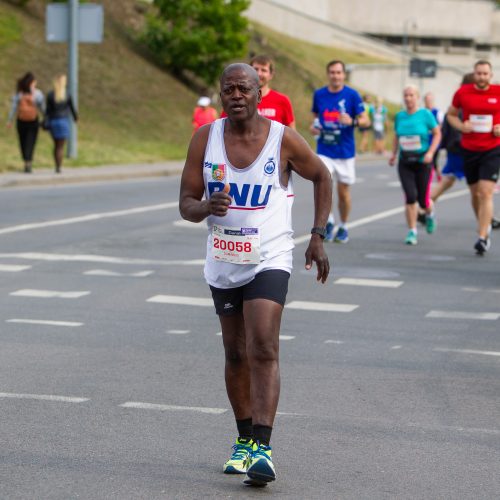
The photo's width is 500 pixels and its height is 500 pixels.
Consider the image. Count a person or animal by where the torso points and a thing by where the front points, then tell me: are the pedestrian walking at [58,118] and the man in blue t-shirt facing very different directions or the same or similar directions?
very different directions

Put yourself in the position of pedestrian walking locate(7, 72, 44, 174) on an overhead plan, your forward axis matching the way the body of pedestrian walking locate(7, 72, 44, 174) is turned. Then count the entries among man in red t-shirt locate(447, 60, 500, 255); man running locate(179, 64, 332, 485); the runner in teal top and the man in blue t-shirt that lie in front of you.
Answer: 0

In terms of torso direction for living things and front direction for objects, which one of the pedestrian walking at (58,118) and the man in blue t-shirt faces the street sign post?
the pedestrian walking

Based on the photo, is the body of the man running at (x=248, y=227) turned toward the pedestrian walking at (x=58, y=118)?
no

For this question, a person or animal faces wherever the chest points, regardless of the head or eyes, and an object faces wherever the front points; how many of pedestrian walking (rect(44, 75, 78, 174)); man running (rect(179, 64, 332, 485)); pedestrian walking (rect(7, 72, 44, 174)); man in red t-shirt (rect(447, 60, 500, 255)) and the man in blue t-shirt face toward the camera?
3

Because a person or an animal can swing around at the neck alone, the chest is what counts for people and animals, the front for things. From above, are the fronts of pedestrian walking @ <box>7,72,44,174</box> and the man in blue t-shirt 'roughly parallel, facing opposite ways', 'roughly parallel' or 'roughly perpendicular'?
roughly parallel, facing opposite ways

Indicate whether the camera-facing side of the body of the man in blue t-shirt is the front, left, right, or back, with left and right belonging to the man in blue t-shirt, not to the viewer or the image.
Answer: front

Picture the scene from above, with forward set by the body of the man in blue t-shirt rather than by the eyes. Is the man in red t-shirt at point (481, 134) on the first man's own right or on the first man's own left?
on the first man's own left

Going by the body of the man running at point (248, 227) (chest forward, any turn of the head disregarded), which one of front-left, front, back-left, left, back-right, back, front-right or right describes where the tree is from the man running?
back

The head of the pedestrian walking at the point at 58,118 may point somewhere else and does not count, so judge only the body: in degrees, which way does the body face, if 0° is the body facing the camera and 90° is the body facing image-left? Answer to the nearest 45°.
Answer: approximately 180°

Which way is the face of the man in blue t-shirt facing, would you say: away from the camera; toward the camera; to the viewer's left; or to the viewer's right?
toward the camera

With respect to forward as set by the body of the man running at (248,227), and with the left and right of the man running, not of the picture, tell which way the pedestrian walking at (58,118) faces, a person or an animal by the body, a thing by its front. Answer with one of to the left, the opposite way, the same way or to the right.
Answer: the opposite way

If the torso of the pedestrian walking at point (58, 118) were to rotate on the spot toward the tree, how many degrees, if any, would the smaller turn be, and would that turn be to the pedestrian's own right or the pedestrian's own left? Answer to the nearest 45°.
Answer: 0° — they already face it

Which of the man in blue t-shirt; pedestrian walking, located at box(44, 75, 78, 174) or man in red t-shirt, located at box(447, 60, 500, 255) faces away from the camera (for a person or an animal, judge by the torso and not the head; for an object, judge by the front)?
the pedestrian walking

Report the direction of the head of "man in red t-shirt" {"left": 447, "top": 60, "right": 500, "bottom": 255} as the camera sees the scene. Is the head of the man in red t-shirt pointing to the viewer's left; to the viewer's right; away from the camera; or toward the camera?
toward the camera

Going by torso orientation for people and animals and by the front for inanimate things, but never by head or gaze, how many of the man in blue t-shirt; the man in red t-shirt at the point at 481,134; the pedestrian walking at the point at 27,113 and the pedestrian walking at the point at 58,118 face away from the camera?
2

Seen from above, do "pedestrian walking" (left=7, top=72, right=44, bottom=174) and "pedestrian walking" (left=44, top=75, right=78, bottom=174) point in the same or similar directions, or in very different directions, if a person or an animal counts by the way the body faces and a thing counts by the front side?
same or similar directions

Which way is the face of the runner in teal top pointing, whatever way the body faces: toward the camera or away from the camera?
toward the camera

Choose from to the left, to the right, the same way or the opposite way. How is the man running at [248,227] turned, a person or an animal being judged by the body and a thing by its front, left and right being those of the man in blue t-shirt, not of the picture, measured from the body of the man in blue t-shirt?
the same way
